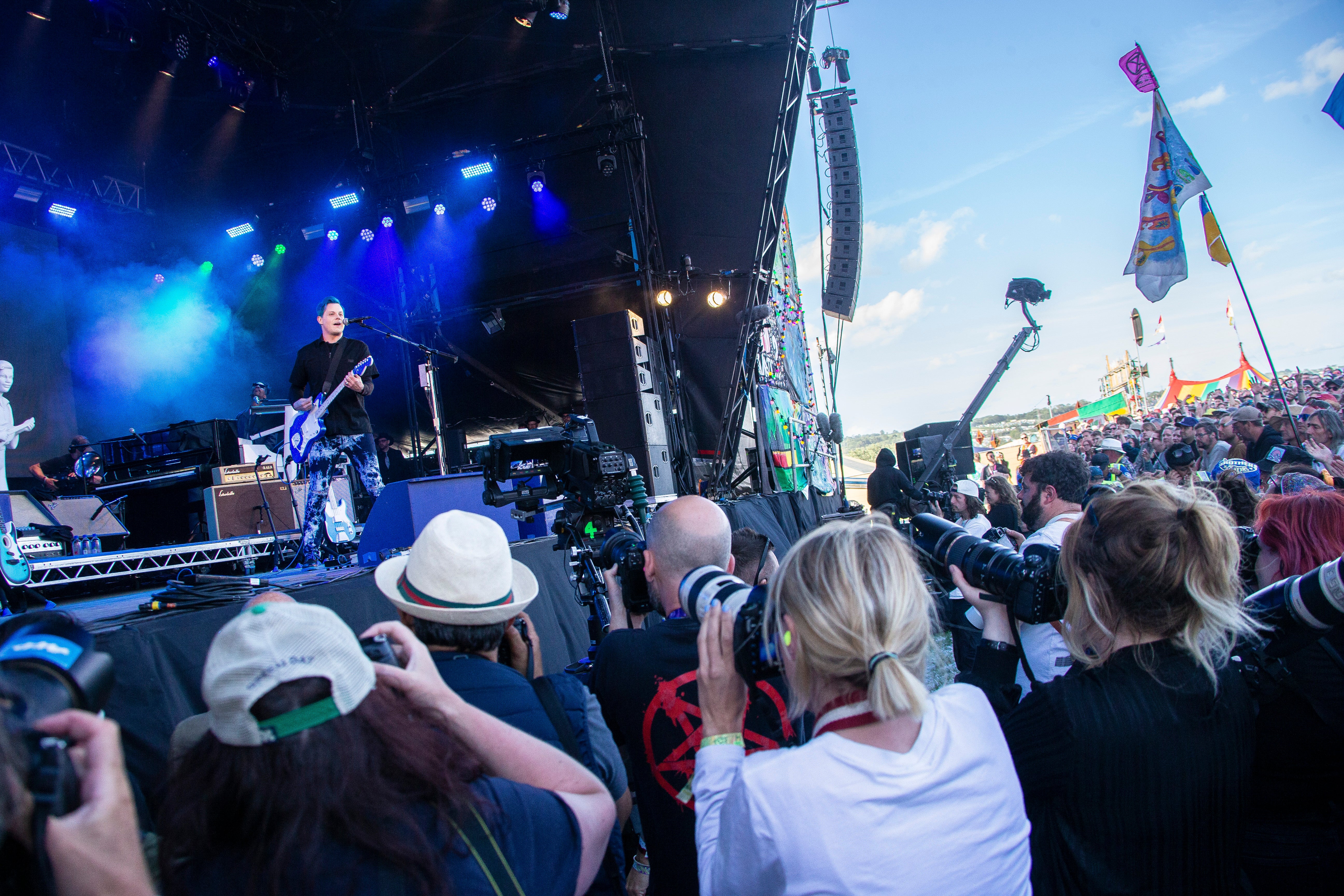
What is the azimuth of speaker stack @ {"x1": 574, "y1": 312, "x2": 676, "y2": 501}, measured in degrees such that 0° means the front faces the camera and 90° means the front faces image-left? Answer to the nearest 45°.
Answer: approximately 45°

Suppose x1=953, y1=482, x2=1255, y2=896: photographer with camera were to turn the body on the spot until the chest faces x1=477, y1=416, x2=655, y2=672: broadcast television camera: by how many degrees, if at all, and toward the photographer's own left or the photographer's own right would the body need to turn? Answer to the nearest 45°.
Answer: approximately 45° to the photographer's own left

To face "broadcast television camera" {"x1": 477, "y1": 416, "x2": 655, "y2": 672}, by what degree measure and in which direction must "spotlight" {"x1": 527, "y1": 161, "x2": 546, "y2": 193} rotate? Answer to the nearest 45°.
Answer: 0° — it already faces it

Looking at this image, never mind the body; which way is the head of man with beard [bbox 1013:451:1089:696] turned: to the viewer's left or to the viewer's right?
to the viewer's left

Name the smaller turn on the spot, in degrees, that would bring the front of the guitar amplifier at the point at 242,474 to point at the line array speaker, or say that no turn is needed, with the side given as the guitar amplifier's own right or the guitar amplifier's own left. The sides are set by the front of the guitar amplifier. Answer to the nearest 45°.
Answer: approximately 45° to the guitar amplifier's own left

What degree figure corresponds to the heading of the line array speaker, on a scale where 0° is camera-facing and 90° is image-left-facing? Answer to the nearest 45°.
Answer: approximately 270°

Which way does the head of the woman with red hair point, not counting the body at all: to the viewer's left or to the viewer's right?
to the viewer's left

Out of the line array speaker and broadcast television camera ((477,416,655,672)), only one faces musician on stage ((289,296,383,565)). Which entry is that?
the broadcast television camera

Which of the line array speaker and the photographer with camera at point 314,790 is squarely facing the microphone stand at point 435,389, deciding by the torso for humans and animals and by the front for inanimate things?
the photographer with camera

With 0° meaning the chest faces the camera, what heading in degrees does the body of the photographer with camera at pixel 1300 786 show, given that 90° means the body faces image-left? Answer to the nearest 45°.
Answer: approximately 135°

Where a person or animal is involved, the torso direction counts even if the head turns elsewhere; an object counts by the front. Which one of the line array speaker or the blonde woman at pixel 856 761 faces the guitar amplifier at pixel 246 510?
the blonde woman
